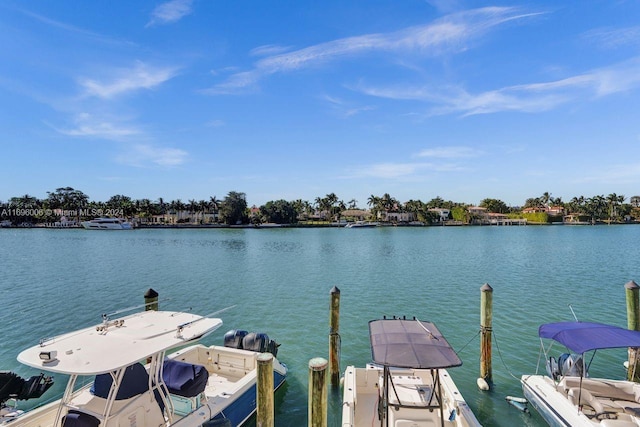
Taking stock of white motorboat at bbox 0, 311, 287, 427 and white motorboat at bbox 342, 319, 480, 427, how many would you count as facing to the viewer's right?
0

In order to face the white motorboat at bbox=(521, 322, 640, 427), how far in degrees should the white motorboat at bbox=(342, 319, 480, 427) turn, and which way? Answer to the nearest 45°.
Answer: approximately 90° to its left

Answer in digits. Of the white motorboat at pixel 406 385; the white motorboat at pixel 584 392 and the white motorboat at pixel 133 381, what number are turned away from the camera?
0

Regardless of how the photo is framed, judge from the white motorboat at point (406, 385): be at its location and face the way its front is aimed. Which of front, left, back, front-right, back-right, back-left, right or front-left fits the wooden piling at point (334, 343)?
back-right

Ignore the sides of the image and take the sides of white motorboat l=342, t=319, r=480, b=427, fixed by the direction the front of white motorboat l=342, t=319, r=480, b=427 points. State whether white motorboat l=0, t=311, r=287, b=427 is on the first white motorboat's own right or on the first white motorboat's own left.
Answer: on the first white motorboat's own right

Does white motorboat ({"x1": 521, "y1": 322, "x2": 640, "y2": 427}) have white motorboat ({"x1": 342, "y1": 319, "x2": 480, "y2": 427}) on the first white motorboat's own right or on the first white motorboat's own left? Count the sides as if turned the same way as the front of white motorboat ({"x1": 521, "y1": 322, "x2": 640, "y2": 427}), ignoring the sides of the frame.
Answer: on the first white motorboat's own right

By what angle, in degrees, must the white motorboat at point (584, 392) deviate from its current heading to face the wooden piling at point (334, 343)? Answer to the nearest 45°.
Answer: approximately 135° to its right

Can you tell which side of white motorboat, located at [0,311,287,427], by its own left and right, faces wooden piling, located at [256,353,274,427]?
left

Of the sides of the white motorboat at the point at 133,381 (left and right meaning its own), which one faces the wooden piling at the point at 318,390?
left

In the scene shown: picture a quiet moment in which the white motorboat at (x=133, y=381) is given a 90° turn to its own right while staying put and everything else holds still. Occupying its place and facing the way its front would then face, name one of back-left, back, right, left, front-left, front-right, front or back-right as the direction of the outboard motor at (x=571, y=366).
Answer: back-right

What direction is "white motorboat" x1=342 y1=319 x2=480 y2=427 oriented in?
toward the camera

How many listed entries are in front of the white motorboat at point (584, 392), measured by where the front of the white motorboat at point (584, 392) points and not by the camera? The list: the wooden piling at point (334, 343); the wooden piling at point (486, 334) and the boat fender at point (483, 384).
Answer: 0

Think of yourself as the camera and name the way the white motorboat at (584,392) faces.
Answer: facing the viewer and to the right of the viewer

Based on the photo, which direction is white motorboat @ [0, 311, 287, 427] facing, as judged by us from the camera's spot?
facing the viewer and to the left of the viewer

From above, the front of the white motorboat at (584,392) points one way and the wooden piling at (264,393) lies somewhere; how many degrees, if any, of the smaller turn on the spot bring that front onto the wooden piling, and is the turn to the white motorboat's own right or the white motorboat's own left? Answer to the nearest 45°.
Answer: approximately 90° to the white motorboat's own right

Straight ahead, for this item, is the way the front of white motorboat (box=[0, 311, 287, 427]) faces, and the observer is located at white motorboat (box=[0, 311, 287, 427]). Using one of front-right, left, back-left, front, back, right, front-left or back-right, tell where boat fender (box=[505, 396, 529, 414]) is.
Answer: back-left

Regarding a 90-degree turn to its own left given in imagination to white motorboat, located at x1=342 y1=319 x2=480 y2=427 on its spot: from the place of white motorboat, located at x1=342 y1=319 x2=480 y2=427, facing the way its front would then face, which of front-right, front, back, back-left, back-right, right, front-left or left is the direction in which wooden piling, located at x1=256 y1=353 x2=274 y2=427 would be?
back-right
